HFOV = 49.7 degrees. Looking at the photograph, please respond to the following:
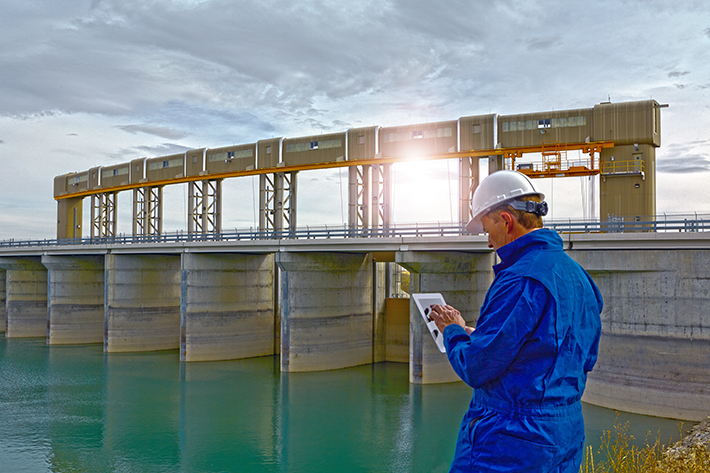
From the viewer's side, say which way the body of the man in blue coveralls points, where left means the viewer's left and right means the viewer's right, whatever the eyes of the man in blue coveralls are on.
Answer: facing away from the viewer and to the left of the viewer

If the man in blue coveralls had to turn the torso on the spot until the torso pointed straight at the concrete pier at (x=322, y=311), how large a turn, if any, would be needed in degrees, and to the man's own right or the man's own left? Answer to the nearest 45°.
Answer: approximately 45° to the man's own right

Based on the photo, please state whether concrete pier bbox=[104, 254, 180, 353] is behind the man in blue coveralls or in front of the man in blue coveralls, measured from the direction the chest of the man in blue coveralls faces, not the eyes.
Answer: in front

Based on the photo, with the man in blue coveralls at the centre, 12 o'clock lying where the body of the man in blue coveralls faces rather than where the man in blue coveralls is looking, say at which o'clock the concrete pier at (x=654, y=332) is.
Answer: The concrete pier is roughly at 2 o'clock from the man in blue coveralls.

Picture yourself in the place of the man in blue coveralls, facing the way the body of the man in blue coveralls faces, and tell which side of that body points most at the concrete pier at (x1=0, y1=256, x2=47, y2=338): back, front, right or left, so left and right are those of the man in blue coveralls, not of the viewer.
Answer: front

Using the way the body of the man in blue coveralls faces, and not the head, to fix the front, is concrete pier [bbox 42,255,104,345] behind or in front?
in front

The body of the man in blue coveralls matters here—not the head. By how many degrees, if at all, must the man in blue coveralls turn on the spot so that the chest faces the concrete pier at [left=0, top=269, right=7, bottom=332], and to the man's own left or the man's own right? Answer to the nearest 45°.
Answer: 0° — they already face it

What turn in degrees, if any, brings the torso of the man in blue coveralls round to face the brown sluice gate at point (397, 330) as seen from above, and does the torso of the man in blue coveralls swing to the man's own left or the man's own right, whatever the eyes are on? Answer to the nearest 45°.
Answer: approximately 45° to the man's own right

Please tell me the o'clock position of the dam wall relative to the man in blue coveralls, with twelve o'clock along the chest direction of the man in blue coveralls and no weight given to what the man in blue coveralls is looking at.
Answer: The dam wall is roughly at 1 o'clock from the man in blue coveralls.

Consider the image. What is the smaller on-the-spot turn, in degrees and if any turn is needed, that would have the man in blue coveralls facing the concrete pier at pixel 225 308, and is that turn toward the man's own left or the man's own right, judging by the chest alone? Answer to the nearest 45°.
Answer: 0° — they already face it
